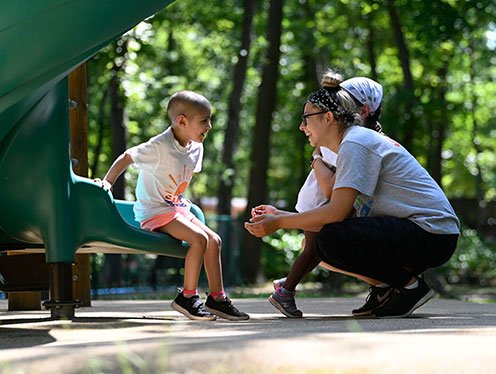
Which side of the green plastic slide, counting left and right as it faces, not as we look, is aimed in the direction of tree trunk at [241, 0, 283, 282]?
left

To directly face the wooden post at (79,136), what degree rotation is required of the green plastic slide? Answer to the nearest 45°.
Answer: approximately 90° to its left

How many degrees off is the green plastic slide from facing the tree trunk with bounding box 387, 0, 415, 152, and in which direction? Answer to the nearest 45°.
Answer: approximately 45° to its left

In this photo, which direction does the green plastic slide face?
to the viewer's right

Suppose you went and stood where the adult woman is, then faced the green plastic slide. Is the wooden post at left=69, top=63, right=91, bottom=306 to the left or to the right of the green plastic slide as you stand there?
right

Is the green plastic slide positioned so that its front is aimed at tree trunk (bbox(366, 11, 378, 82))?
no

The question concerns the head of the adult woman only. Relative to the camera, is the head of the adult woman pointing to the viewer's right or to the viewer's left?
to the viewer's left

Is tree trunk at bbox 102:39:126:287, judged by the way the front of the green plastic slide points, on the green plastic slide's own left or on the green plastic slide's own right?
on the green plastic slide's own left

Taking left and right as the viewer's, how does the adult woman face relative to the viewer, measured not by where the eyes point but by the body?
facing to the left of the viewer

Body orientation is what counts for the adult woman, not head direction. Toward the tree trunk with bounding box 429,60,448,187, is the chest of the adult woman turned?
no

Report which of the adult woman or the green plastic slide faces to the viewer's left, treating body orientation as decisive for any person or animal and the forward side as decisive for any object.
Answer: the adult woman

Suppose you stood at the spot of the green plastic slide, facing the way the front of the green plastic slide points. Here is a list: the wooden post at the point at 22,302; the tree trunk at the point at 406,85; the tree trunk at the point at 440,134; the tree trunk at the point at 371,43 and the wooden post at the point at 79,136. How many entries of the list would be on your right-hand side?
0

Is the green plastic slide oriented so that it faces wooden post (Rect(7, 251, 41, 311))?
no

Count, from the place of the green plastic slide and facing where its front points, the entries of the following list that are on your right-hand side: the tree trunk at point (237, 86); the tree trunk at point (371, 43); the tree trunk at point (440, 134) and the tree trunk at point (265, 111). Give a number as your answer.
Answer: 0

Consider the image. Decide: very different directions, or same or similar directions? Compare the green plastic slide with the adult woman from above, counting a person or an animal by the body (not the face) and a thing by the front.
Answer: very different directions

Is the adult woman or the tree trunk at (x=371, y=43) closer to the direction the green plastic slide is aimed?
the adult woman

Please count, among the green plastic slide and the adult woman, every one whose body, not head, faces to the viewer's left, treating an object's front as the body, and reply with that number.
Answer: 1

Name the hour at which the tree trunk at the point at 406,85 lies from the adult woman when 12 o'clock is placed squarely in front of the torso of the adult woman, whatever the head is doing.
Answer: The tree trunk is roughly at 3 o'clock from the adult woman.
